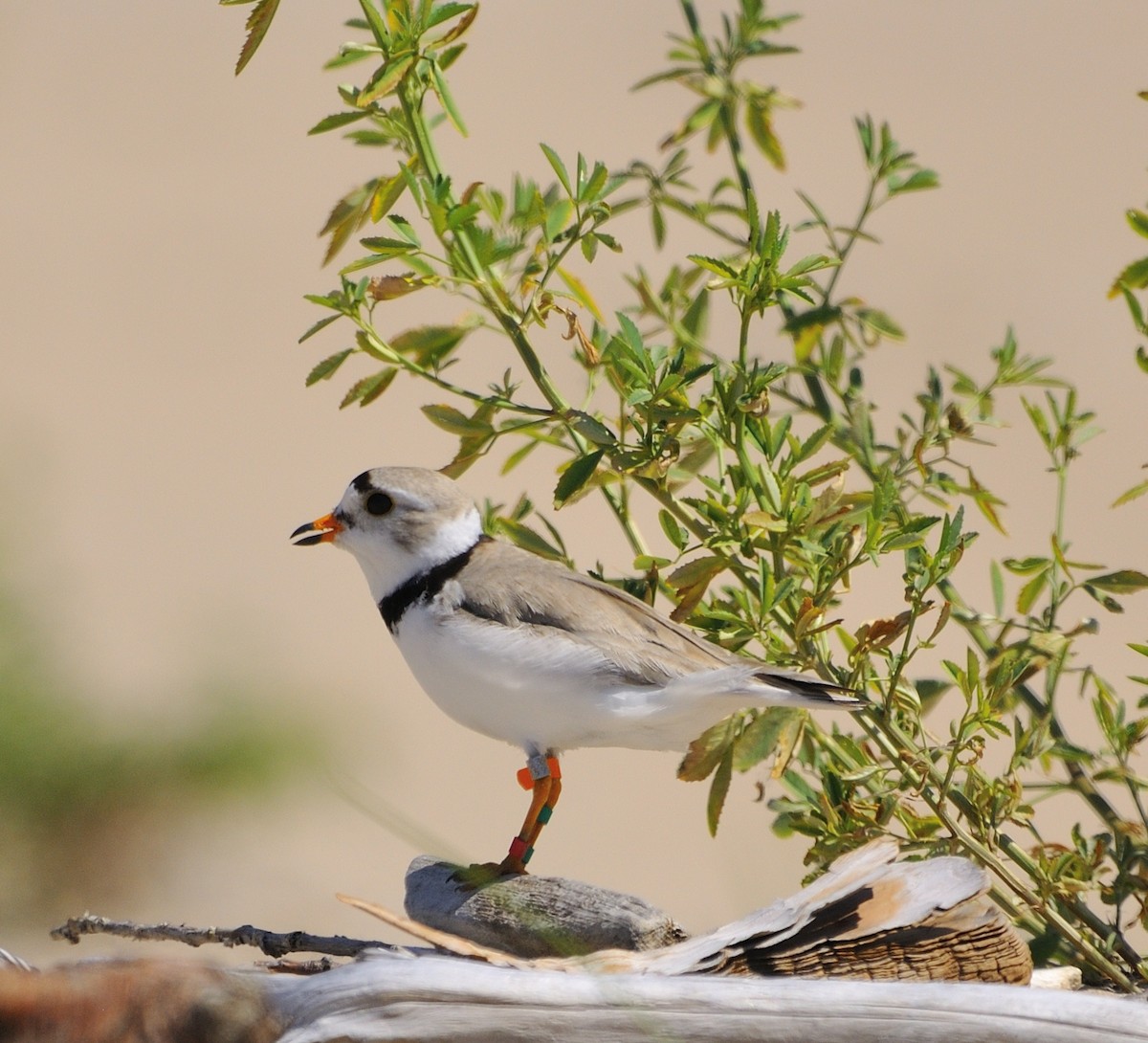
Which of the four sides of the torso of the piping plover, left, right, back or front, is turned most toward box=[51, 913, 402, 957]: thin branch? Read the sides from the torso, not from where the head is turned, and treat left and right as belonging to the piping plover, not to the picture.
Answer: front

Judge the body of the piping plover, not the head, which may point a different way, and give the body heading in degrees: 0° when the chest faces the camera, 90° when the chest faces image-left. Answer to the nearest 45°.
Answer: approximately 90°
